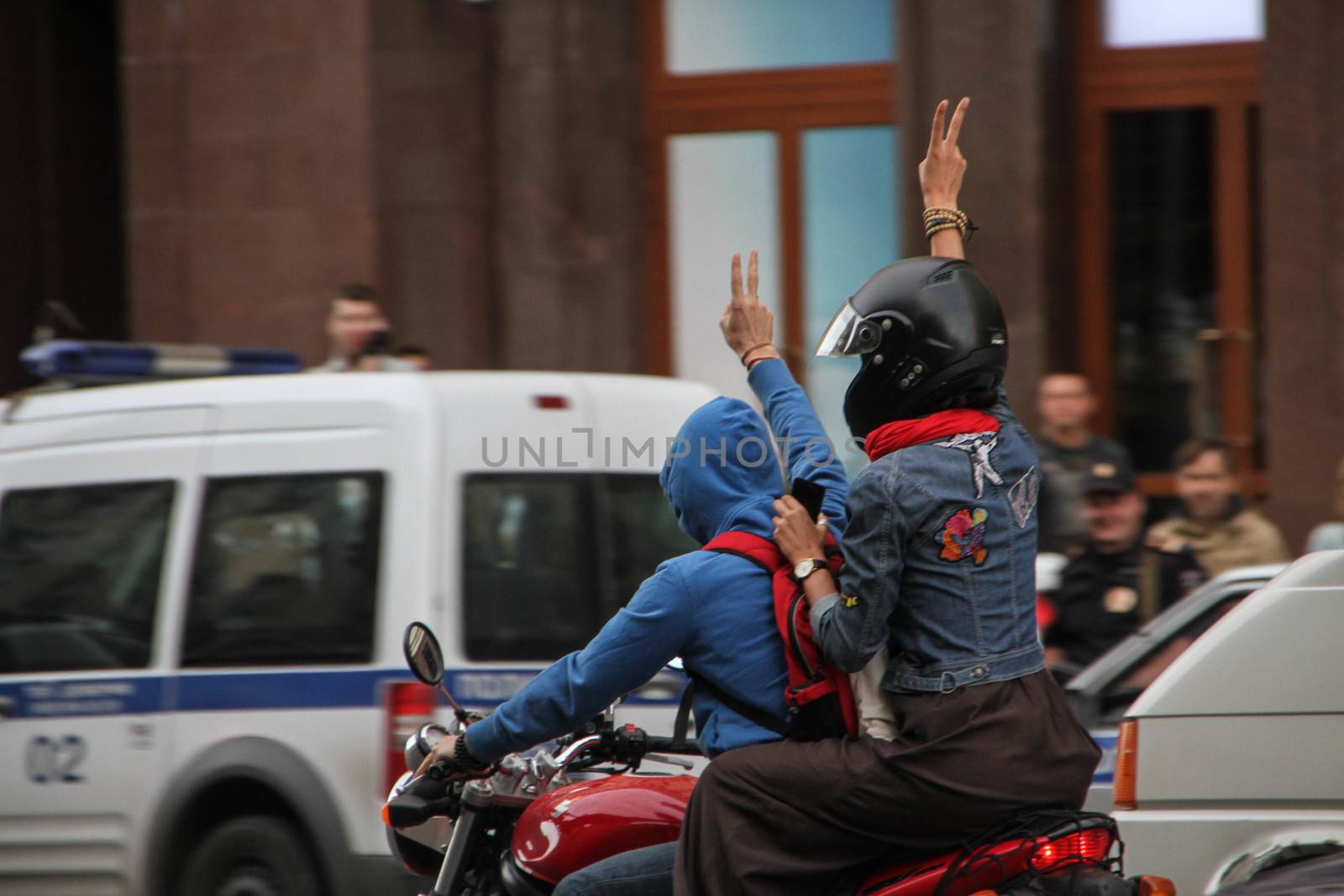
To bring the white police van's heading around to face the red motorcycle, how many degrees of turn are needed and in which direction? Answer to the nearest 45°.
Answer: approximately 135° to its left

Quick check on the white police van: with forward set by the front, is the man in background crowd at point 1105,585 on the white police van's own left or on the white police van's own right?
on the white police van's own right

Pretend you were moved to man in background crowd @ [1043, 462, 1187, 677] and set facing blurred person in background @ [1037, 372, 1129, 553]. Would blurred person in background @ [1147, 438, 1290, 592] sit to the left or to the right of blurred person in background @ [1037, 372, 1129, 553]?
right

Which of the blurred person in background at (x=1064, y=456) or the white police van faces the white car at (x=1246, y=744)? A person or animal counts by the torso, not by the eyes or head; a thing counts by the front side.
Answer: the blurred person in background

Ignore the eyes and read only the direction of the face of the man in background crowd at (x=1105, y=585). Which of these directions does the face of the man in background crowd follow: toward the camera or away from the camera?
toward the camera

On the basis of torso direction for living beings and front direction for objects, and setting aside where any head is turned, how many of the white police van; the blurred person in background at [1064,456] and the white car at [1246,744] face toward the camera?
1

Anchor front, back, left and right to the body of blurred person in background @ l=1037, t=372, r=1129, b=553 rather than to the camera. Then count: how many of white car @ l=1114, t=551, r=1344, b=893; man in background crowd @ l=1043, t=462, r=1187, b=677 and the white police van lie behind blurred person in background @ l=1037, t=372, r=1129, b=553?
0

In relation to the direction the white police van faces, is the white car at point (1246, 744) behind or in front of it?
behind

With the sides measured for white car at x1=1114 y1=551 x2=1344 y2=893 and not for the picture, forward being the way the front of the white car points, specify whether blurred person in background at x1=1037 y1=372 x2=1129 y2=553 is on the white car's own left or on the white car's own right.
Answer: on the white car's own left

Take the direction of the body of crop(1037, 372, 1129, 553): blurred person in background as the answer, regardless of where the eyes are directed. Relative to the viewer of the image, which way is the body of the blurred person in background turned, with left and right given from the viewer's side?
facing the viewer

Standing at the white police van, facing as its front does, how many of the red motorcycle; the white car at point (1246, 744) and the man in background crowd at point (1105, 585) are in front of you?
0

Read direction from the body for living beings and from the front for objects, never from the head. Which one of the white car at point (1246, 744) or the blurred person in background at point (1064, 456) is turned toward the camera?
the blurred person in background

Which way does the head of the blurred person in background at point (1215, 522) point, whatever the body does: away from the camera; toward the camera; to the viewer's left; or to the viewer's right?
toward the camera
